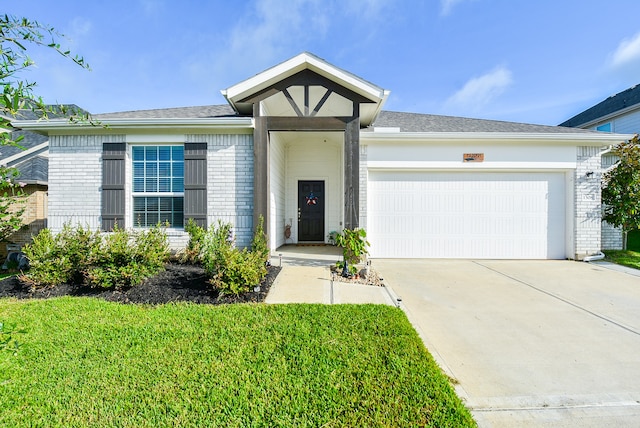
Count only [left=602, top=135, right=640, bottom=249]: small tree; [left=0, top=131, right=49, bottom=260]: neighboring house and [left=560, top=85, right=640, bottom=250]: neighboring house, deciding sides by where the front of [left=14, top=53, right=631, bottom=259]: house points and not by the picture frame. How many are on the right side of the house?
1

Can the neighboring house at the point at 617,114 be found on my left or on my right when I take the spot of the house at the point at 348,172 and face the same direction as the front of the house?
on my left

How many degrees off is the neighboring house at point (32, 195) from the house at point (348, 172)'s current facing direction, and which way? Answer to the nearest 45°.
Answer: approximately 90° to its right

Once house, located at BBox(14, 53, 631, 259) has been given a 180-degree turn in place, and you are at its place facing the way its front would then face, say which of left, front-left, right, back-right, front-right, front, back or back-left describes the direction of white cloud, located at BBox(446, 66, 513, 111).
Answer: front-right

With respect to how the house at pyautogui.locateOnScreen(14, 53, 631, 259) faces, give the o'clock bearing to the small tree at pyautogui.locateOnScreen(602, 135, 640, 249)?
The small tree is roughly at 9 o'clock from the house.

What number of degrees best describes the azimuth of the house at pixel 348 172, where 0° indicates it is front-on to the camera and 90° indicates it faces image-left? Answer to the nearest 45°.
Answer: approximately 0°

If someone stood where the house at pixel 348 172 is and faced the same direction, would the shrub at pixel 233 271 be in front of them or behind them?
in front

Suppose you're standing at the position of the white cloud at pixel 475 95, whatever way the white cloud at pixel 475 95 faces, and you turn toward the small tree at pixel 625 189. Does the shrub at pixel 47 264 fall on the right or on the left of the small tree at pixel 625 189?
right

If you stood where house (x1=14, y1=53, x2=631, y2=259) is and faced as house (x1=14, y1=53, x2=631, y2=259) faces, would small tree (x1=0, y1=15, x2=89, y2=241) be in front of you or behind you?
in front
